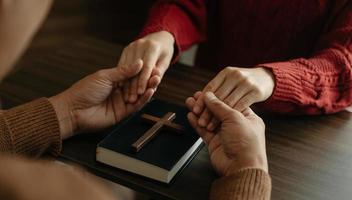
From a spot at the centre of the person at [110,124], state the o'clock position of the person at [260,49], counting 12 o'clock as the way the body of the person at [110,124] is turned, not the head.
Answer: the person at [260,49] is roughly at 12 o'clock from the person at [110,124].

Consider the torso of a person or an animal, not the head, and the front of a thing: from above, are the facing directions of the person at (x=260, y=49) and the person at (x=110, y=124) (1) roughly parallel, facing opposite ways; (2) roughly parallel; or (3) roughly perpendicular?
roughly parallel, facing opposite ways

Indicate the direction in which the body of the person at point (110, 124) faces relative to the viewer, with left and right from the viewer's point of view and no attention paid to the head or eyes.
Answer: facing away from the viewer and to the right of the viewer

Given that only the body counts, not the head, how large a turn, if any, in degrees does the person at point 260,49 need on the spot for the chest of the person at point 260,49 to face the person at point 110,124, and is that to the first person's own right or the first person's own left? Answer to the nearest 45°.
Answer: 0° — they already face them

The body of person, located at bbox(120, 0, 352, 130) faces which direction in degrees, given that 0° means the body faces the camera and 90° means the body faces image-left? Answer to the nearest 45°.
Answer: approximately 45°
